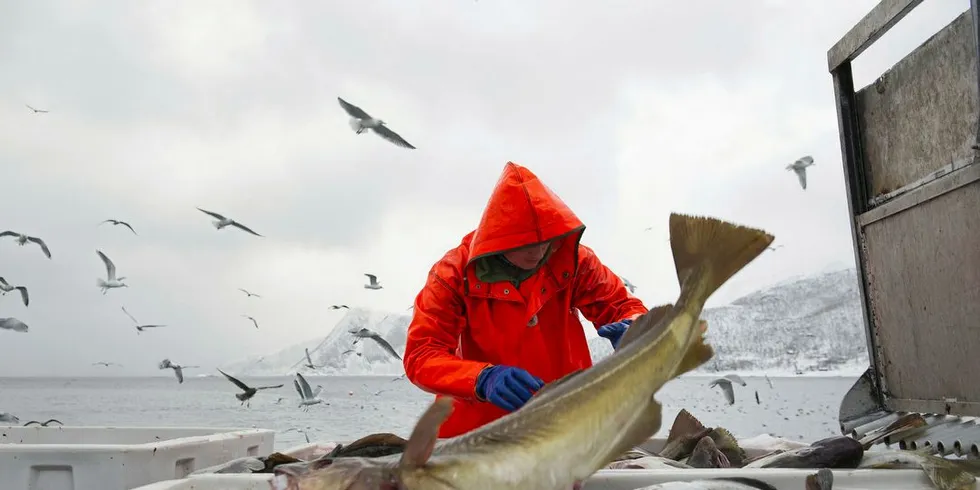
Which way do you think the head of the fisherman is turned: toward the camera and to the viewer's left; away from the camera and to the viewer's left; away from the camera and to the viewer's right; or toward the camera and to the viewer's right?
toward the camera and to the viewer's right

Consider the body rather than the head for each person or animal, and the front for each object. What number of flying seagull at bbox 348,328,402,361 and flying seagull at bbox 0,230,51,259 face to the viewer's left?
1

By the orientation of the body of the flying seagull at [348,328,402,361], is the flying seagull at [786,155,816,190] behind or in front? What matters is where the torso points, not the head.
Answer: behind

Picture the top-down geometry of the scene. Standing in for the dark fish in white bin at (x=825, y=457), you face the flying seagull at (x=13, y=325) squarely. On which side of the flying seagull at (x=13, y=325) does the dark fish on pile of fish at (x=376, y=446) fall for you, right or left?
left

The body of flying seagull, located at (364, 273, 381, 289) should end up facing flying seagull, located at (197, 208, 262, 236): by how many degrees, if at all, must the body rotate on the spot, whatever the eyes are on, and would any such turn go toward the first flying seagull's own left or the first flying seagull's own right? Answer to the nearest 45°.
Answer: approximately 135° to the first flying seagull's own right

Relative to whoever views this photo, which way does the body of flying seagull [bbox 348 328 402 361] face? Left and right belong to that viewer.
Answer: facing to the left of the viewer
